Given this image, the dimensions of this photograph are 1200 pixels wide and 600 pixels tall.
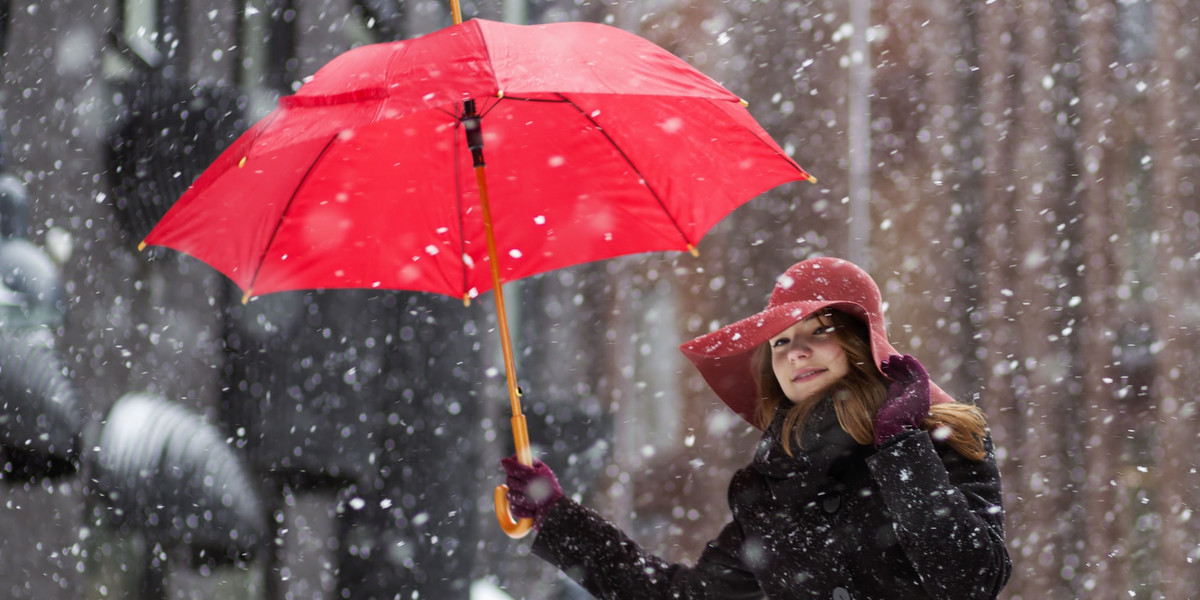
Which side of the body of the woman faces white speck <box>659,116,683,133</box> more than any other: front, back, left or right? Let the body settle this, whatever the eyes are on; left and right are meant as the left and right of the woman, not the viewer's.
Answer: right

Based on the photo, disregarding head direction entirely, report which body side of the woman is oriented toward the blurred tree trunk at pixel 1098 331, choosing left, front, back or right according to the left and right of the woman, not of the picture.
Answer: back

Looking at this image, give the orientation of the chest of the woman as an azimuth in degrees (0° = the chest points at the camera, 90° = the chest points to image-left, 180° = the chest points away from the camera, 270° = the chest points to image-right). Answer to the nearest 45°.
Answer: approximately 45°

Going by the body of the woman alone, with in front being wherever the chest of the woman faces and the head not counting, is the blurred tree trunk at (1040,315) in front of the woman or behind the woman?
behind

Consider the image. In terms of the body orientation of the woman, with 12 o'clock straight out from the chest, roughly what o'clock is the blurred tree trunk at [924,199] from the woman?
The blurred tree trunk is roughly at 5 o'clock from the woman.

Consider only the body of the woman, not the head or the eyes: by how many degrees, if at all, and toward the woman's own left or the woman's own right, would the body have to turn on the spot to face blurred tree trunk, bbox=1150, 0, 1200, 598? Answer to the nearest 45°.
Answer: approximately 180°
